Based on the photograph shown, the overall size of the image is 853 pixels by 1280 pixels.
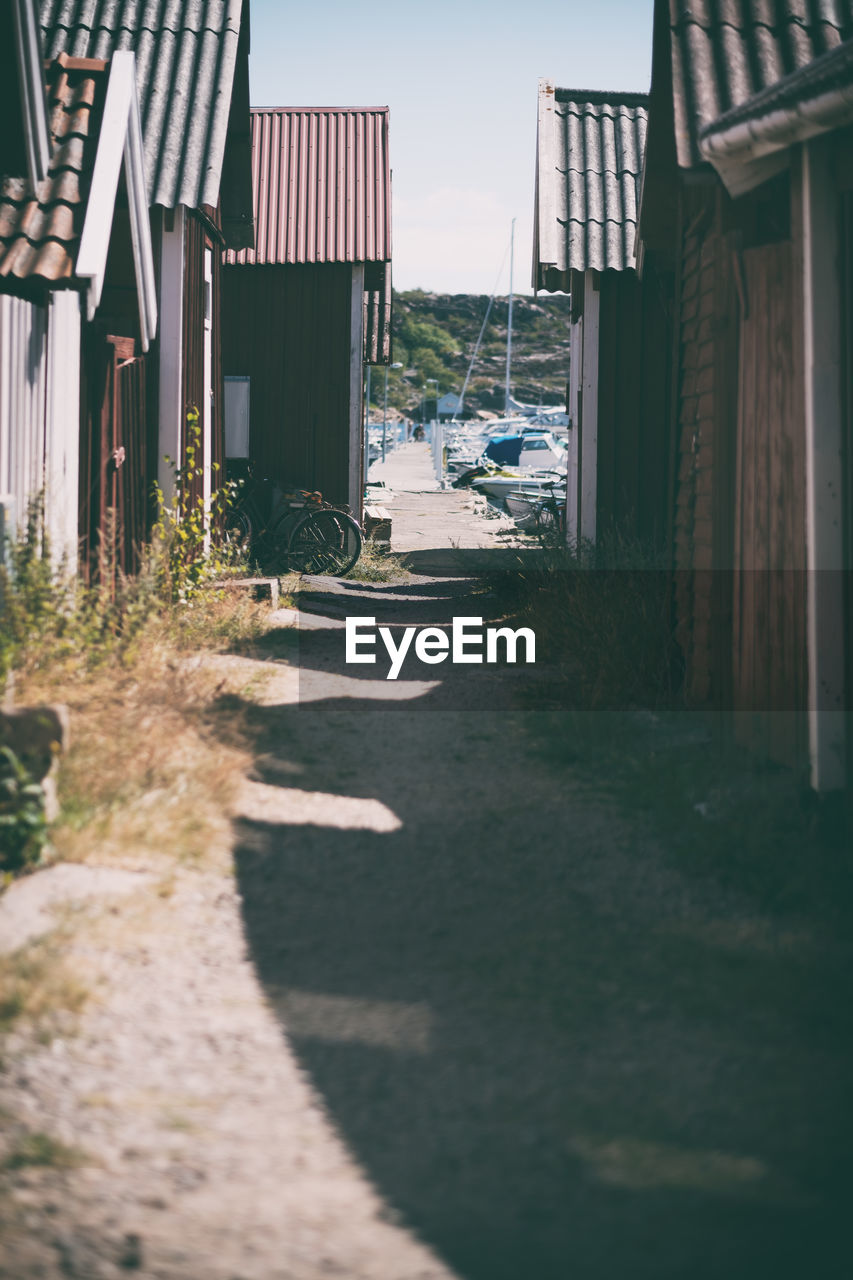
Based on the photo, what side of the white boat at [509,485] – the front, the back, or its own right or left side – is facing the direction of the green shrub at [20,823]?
left

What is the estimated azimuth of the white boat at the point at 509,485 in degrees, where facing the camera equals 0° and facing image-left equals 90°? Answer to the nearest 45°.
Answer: approximately 90°

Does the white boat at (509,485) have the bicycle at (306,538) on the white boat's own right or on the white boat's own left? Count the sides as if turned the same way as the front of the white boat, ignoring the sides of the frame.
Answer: on the white boat's own left

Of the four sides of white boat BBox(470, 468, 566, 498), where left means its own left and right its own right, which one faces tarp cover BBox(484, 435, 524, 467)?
right

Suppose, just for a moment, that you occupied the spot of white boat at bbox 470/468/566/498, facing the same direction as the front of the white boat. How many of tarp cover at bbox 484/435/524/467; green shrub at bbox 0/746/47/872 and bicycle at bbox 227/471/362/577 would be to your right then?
1
